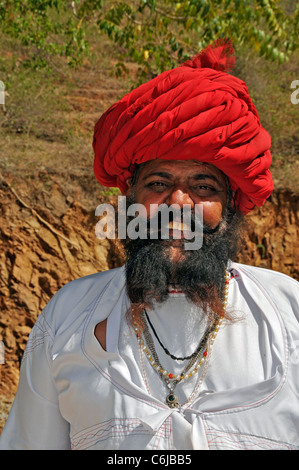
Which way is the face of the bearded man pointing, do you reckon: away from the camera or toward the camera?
toward the camera

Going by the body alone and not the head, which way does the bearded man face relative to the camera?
toward the camera
